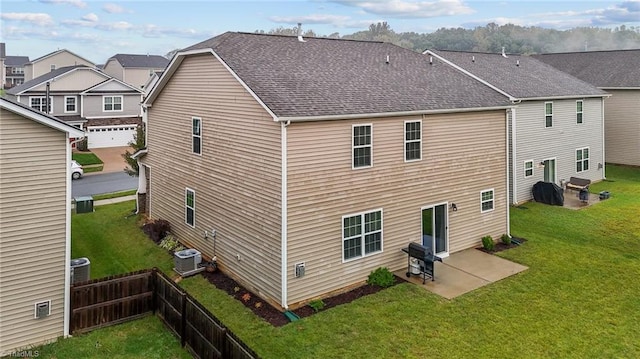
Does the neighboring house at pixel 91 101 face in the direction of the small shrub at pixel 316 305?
yes

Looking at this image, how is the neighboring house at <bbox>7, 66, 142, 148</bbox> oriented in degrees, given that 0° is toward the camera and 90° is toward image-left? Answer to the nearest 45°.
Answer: approximately 0°

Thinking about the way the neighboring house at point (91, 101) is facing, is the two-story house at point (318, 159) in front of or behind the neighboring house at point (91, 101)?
in front

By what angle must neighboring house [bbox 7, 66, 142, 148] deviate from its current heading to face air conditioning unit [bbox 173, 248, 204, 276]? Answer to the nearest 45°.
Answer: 0° — it already faces it

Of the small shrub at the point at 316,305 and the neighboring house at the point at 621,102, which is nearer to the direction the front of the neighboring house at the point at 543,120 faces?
the neighboring house

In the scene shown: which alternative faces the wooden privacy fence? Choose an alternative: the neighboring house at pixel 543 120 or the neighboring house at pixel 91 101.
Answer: the neighboring house at pixel 91 101

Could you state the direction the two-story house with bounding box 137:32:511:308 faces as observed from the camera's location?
facing away from the viewer and to the left of the viewer

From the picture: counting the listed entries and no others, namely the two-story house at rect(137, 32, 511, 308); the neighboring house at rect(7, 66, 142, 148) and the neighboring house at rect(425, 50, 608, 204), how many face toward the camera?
1

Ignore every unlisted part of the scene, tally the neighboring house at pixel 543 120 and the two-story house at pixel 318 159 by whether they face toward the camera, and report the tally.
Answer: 0

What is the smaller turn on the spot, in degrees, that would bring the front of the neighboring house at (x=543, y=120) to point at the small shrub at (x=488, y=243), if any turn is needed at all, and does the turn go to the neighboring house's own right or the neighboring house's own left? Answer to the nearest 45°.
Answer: approximately 135° to the neighboring house's own left

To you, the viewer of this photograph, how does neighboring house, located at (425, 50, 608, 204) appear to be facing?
facing away from the viewer and to the left of the viewer

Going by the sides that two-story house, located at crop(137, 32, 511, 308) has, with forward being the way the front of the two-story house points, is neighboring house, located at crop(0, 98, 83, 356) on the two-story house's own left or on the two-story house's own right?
on the two-story house's own left

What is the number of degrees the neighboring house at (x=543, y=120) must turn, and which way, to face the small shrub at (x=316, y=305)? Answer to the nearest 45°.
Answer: approximately 135° to its left

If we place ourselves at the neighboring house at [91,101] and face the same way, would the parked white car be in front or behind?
in front
